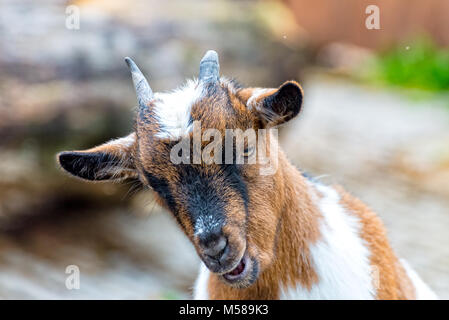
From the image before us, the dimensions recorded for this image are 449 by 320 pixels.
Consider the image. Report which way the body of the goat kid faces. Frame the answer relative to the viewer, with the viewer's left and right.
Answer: facing the viewer and to the left of the viewer
